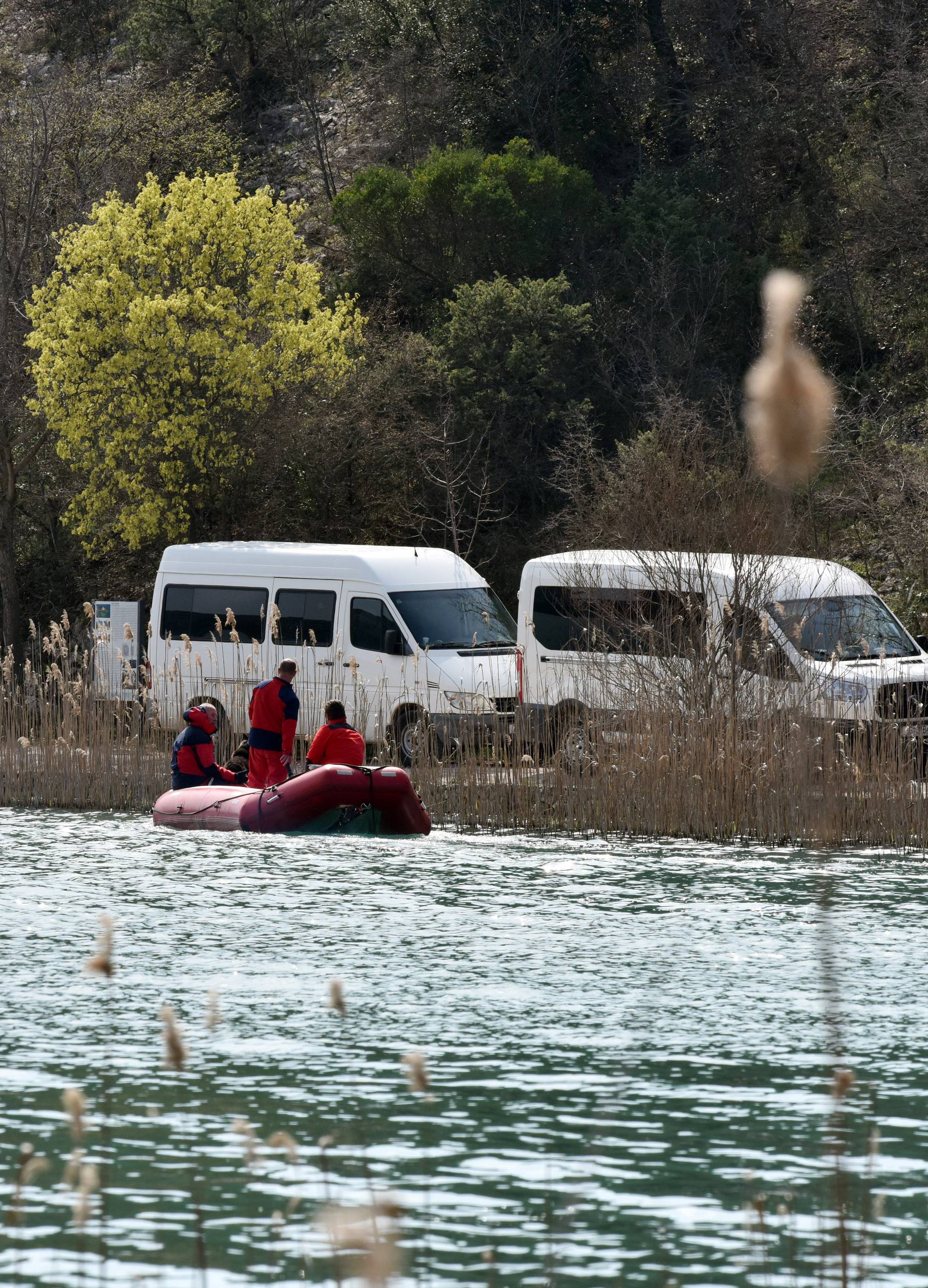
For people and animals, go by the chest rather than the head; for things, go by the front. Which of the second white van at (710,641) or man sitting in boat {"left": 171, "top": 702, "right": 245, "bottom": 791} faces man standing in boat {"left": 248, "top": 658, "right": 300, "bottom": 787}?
man sitting in boat {"left": 171, "top": 702, "right": 245, "bottom": 791}

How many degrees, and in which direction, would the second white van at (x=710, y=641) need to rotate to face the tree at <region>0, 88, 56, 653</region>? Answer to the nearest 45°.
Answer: approximately 180°

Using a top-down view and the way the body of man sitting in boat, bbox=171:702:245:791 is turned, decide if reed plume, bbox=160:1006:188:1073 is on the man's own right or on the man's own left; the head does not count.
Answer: on the man's own right

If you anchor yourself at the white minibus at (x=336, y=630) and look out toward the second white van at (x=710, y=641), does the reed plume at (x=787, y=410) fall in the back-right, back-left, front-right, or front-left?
front-right

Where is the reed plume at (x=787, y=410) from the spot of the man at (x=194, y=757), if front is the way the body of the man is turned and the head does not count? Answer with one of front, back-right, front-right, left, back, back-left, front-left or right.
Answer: right

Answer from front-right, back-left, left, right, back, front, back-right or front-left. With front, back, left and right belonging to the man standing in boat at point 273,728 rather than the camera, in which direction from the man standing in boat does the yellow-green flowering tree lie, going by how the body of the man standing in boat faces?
front-left

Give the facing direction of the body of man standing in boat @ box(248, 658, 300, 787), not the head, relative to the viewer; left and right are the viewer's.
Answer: facing away from the viewer and to the right of the viewer

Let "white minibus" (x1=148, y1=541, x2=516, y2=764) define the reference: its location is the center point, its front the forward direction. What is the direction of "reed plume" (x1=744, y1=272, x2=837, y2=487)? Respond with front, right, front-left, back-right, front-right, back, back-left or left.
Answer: front-right

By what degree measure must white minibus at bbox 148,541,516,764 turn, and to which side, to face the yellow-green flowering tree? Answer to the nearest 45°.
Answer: approximately 135° to its left

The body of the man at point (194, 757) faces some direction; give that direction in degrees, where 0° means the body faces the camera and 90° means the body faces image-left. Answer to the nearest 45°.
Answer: approximately 270°

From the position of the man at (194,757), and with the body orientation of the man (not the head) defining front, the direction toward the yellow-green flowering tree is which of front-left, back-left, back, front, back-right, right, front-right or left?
left

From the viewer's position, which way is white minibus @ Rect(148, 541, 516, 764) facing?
facing the viewer and to the right of the viewer

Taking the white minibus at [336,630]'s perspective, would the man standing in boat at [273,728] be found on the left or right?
on its right

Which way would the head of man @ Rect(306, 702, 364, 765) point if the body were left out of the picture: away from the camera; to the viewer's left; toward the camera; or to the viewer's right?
away from the camera
